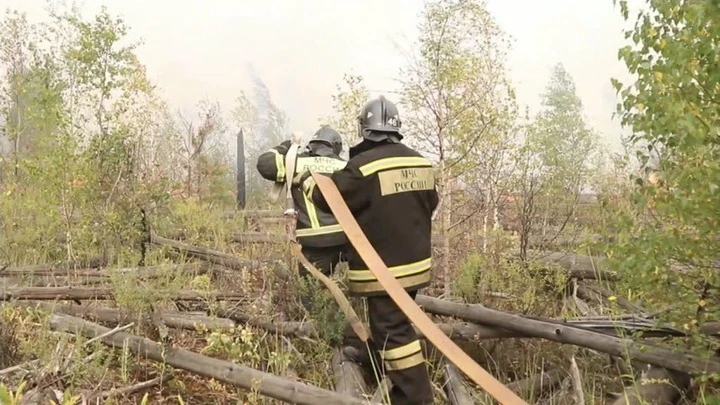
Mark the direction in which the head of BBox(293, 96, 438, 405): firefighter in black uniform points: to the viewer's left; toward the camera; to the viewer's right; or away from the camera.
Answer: away from the camera

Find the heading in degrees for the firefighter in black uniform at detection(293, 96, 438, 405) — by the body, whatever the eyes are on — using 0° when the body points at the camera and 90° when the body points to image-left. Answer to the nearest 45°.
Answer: approximately 135°

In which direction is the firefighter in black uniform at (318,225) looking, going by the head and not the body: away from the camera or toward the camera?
away from the camera

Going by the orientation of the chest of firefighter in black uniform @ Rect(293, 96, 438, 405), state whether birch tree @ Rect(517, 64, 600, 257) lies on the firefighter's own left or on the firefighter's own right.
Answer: on the firefighter's own right

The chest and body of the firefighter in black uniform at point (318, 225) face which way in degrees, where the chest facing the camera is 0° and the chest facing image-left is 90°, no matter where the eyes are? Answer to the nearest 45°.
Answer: approximately 135°

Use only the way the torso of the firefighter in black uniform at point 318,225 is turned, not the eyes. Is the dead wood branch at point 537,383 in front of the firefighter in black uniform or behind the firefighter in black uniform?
behind

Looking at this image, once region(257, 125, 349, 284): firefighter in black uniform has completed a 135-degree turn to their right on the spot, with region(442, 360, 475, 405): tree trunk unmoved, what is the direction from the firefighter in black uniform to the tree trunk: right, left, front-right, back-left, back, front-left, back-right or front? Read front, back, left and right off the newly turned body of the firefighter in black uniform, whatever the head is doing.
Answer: front-right

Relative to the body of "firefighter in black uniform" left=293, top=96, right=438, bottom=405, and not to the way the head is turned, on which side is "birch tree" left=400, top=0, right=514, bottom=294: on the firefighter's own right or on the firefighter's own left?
on the firefighter's own right

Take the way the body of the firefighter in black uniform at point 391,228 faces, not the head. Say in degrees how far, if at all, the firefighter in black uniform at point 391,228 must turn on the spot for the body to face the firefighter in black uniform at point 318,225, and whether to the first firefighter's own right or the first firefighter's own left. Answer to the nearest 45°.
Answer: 0° — they already face them
